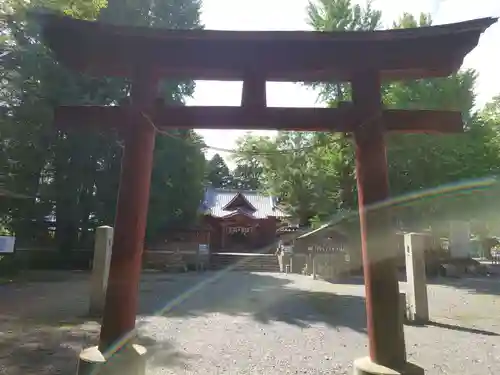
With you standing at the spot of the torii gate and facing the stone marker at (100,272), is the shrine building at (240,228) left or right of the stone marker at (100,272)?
right

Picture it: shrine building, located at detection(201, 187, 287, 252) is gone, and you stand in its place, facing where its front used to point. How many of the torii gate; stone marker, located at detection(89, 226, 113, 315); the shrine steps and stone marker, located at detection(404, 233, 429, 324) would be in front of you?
4

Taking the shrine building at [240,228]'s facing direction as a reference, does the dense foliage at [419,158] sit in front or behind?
in front

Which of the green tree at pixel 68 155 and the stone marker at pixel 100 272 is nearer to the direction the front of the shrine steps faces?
the stone marker

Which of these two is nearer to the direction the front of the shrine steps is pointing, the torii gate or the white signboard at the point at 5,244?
the torii gate

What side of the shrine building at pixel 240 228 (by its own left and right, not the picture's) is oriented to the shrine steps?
front

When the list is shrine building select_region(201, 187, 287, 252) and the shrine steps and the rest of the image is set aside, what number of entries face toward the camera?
2

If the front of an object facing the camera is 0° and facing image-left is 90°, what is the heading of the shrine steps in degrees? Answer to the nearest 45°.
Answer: approximately 0°

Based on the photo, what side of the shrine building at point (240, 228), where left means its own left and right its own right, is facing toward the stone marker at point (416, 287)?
front

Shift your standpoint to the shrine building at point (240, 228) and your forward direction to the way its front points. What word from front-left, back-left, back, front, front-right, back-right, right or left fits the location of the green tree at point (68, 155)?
front-right

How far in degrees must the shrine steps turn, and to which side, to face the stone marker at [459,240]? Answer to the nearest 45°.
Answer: approximately 90° to its left

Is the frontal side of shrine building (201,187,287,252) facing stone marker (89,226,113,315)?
yes

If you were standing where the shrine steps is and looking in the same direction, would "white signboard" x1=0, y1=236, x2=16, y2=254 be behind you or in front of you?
in front
